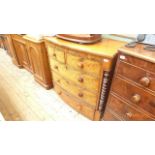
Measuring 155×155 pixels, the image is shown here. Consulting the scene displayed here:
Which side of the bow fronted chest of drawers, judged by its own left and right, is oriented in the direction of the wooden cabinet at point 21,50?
right

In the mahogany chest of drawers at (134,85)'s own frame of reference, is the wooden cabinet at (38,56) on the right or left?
on its right

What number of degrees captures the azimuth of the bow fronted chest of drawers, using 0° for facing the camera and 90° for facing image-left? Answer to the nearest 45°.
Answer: approximately 45°

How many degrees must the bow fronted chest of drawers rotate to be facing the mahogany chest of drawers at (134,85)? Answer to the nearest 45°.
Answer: approximately 90° to its left

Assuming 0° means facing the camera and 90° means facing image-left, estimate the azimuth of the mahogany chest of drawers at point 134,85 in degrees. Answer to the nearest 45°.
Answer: approximately 45°
